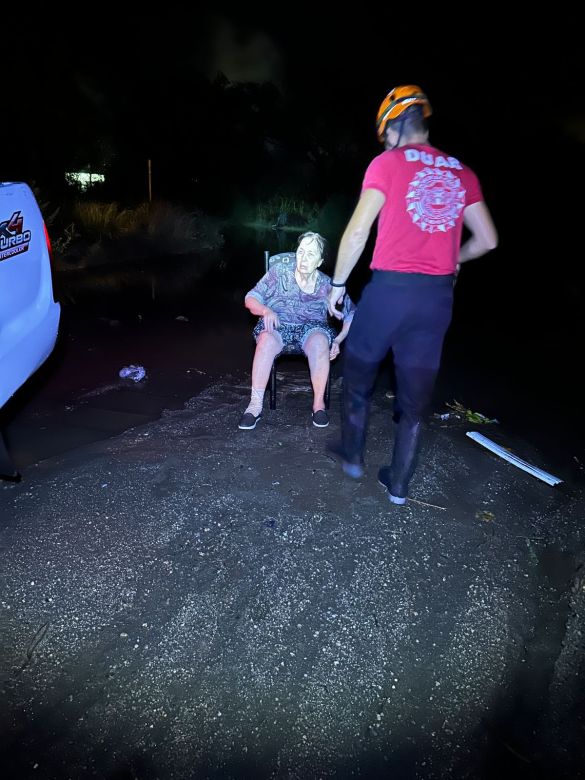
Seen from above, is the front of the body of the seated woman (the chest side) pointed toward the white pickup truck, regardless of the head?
no

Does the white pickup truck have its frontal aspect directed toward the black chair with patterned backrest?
no

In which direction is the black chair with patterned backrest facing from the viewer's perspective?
toward the camera

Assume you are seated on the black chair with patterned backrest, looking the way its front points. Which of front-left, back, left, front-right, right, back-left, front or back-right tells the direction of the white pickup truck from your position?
front-right

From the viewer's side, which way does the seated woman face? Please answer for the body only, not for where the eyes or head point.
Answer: toward the camera
